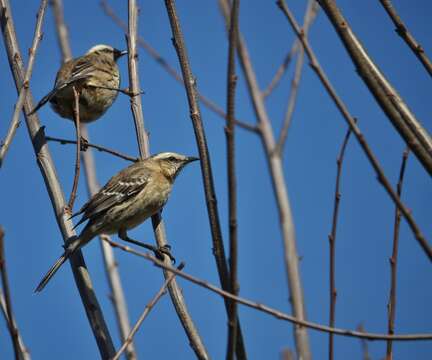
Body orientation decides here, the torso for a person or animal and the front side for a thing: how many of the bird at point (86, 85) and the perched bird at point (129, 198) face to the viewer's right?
2

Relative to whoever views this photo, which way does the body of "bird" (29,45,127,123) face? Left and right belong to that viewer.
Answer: facing to the right of the viewer

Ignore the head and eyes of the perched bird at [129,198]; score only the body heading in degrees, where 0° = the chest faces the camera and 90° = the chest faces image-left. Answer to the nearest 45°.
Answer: approximately 270°
